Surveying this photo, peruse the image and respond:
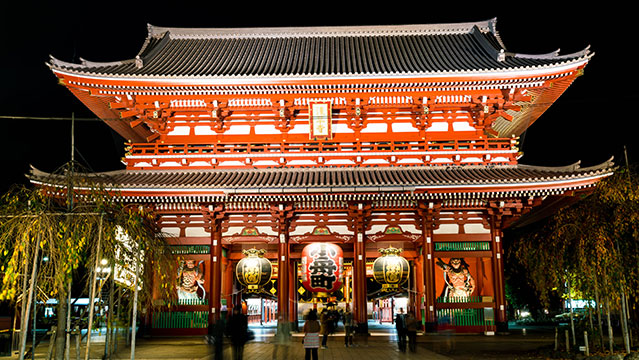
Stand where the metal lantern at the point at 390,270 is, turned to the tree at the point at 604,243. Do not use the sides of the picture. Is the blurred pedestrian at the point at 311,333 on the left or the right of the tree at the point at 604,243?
right

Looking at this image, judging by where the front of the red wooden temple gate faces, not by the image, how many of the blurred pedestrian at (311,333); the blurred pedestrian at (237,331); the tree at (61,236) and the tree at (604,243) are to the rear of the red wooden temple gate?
0

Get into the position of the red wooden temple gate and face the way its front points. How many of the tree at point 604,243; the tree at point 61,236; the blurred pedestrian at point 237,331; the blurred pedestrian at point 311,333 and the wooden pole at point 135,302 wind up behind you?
0

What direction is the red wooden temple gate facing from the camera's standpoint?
toward the camera

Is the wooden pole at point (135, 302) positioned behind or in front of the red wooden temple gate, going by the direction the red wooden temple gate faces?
in front

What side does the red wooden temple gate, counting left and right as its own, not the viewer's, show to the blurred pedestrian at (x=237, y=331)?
front

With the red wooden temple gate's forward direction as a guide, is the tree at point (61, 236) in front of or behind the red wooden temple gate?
in front

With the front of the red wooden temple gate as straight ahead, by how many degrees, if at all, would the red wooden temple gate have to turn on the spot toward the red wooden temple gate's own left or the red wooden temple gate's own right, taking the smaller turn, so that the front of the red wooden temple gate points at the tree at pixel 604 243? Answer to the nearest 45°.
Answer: approximately 45° to the red wooden temple gate's own left

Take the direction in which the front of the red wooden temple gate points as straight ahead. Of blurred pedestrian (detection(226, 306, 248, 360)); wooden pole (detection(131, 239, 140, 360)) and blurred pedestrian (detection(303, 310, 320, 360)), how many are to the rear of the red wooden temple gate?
0

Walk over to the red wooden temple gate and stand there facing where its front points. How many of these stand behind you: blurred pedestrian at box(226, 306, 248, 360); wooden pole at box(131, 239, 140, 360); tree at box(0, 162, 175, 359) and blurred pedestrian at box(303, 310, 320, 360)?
0

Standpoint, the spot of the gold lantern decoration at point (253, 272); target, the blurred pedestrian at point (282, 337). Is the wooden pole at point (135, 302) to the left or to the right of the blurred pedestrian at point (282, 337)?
right
